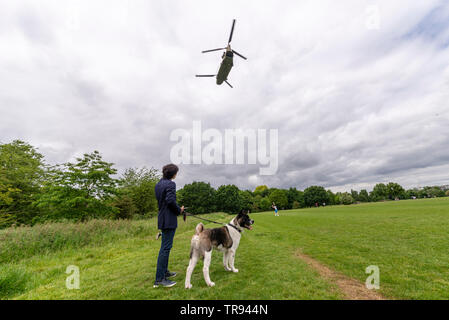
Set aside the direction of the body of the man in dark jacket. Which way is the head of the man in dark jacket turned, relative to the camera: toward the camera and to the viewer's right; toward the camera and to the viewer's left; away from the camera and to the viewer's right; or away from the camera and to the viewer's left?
away from the camera and to the viewer's right

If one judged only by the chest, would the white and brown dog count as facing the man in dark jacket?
no

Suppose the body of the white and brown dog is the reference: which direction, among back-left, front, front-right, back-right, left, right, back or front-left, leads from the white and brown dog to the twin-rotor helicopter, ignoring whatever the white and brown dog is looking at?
front-left

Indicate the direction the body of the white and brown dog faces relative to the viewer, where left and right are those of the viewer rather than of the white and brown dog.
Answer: facing away from the viewer and to the right of the viewer

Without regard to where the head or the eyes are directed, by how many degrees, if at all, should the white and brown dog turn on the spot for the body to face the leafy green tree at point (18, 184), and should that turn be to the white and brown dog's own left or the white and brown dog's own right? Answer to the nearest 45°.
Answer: approximately 90° to the white and brown dog's own left

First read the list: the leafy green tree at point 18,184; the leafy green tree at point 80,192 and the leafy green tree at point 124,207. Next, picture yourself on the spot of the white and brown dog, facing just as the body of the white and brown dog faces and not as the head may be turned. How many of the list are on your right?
0

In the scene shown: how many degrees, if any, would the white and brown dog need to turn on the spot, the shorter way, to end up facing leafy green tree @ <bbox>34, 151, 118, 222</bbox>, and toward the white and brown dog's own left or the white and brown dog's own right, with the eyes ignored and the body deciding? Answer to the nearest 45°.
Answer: approximately 90° to the white and brown dog's own left
